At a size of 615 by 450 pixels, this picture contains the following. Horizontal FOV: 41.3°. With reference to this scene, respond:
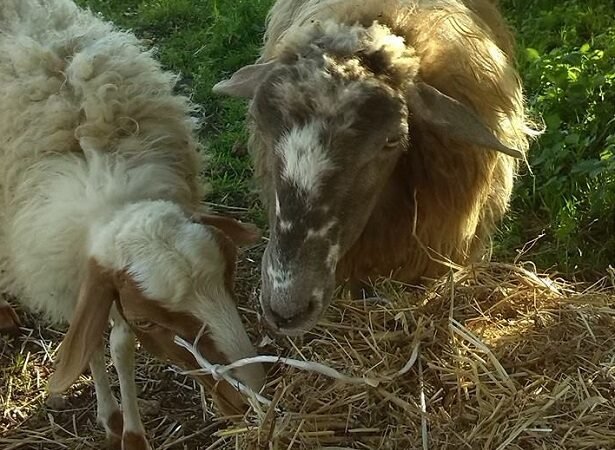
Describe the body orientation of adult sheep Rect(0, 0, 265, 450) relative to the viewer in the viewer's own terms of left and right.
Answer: facing the viewer and to the right of the viewer

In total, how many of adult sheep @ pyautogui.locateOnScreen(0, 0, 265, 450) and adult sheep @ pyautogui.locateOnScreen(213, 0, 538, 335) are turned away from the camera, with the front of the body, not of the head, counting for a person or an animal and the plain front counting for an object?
0

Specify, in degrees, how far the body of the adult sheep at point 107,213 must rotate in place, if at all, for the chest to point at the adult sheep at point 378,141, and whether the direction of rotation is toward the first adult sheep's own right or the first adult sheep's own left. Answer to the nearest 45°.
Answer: approximately 45° to the first adult sheep's own left

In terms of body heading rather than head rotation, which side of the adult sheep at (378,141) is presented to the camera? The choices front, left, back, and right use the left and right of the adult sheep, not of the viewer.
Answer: front

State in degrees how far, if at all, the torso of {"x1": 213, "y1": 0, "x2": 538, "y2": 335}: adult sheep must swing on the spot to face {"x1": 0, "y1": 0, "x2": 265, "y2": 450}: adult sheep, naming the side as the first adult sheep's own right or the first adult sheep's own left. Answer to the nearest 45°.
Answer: approximately 90° to the first adult sheep's own right
